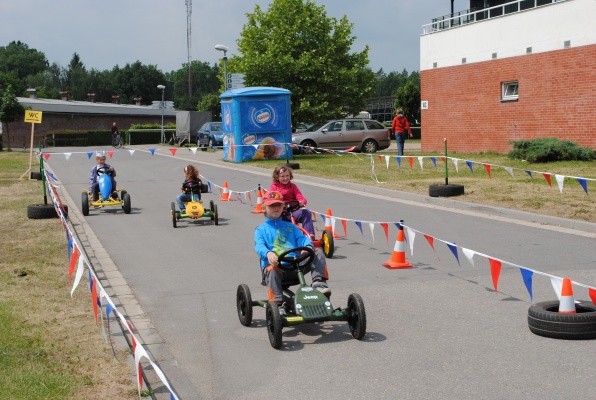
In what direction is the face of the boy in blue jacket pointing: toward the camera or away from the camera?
toward the camera

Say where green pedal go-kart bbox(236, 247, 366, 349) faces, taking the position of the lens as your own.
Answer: facing the viewer and to the right of the viewer

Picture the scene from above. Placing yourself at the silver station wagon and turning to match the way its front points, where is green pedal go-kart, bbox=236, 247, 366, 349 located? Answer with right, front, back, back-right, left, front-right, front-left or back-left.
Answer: left

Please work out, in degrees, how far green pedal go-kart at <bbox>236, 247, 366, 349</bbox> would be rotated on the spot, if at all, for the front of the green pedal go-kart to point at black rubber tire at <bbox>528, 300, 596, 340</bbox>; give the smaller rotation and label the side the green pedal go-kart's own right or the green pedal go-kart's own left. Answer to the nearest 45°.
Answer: approximately 45° to the green pedal go-kart's own left

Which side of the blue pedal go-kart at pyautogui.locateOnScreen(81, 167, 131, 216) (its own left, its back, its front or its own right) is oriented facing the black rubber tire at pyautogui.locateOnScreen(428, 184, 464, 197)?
left

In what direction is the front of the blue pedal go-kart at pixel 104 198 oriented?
toward the camera

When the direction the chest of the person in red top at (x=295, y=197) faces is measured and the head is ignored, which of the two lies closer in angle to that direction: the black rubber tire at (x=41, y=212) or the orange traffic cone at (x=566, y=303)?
the orange traffic cone

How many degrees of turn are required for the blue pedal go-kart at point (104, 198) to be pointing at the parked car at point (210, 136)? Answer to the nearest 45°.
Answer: approximately 180°

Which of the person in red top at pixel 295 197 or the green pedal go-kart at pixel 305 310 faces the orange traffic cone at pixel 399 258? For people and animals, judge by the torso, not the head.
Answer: the person in red top

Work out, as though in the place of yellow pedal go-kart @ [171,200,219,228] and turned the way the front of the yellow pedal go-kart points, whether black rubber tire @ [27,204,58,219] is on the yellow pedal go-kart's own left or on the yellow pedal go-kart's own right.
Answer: on the yellow pedal go-kart's own right

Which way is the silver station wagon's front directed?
to the viewer's left

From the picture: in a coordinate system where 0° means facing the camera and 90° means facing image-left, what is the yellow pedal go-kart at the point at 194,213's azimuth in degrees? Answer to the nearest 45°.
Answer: approximately 0°

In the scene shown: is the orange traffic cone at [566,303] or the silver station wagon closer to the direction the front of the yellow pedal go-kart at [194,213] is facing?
the orange traffic cone

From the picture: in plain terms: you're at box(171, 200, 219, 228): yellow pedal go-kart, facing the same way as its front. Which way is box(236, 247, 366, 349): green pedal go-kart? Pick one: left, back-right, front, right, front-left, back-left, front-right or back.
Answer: front
